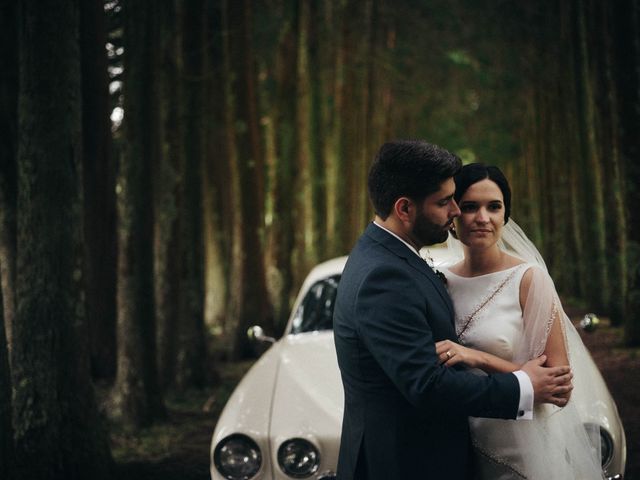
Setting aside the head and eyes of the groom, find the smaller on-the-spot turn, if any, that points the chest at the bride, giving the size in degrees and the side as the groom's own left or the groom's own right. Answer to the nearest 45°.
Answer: approximately 45° to the groom's own left

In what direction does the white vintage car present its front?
toward the camera

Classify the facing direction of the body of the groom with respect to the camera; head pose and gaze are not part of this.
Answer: to the viewer's right

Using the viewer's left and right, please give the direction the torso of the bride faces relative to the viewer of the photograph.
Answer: facing the viewer and to the left of the viewer

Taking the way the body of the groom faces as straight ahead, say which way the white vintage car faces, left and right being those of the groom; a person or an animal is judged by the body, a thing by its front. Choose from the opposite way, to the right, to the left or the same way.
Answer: to the right

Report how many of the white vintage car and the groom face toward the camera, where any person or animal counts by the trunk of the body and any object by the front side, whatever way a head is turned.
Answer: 1

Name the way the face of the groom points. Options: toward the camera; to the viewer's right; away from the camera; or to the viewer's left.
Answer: to the viewer's right

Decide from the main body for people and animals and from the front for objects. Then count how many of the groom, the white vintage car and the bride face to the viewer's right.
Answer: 1

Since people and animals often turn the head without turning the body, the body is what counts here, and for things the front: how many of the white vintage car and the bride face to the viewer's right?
0

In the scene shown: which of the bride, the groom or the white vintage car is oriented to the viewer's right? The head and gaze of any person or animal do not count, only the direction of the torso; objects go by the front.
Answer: the groom

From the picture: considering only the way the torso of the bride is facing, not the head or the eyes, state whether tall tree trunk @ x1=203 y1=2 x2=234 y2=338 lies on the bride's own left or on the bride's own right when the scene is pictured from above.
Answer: on the bride's own right

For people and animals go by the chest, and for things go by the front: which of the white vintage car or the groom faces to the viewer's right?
the groom

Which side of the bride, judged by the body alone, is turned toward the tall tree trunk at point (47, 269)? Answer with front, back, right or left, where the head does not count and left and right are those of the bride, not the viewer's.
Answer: right

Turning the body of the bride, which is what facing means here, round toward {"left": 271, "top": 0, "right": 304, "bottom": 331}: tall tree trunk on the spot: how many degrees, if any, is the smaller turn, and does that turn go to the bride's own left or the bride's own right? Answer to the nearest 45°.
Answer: approximately 135° to the bride's own right
